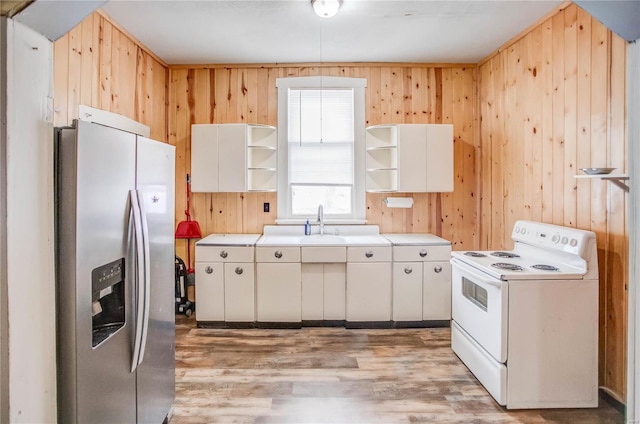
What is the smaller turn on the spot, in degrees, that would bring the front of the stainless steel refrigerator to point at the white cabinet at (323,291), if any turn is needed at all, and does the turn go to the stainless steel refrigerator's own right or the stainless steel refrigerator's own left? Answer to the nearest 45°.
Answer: approximately 90° to the stainless steel refrigerator's own left

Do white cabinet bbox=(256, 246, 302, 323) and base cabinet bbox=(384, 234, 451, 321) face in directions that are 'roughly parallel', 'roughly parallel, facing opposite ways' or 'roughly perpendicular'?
roughly parallel

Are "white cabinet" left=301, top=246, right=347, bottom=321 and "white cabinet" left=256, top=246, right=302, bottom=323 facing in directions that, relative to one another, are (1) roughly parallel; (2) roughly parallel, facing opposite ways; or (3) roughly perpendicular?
roughly parallel

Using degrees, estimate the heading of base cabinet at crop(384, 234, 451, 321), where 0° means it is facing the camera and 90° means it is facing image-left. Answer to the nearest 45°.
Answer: approximately 0°

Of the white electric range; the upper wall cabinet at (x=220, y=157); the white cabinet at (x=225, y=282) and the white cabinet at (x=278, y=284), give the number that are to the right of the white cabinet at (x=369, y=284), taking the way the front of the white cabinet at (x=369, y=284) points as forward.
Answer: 3

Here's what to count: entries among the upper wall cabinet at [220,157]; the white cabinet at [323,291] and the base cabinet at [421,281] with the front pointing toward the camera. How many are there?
3

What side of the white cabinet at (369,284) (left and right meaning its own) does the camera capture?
front

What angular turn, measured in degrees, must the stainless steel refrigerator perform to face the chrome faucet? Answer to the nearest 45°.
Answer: approximately 90° to its left

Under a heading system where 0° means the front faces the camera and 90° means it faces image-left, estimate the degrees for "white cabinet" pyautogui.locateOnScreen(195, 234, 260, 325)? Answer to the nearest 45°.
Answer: approximately 0°

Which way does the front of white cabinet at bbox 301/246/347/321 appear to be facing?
toward the camera

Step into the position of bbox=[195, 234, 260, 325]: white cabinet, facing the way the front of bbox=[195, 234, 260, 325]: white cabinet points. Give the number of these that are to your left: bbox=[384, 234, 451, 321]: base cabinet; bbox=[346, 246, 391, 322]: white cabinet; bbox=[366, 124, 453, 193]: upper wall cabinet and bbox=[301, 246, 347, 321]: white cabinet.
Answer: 4

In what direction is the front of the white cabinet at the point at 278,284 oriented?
toward the camera

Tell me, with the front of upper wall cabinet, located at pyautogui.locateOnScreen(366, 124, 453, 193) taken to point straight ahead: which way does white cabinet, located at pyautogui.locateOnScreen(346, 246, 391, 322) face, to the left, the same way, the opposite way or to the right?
the same way
